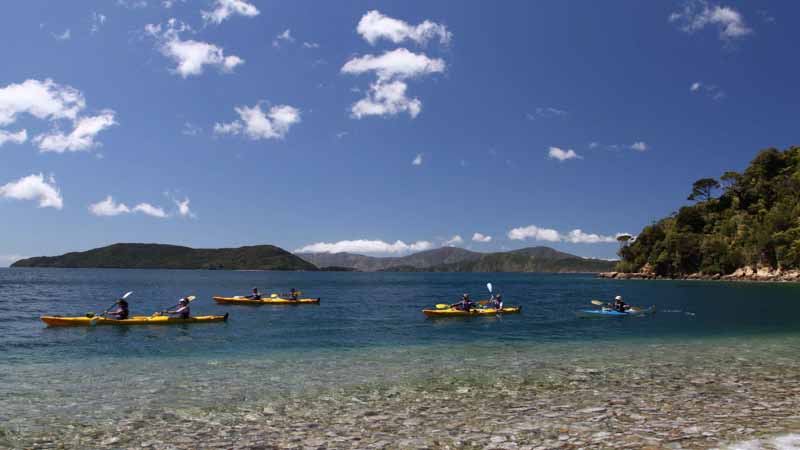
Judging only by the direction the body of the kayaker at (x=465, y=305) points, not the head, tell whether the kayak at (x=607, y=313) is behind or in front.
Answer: behind

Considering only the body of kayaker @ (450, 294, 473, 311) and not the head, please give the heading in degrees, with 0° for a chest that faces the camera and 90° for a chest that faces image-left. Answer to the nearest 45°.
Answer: approximately 90°
